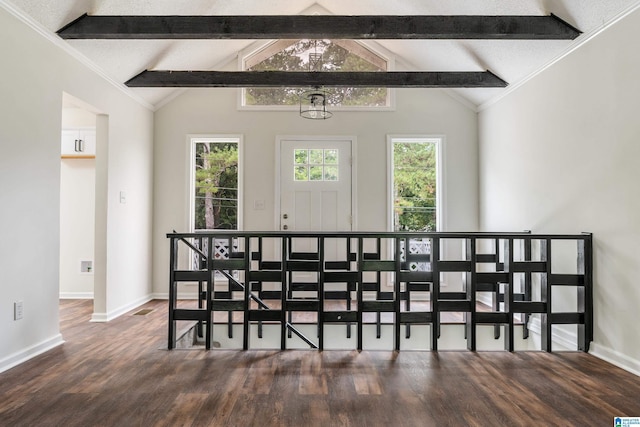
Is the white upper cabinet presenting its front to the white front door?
no

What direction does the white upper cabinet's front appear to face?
toward the camera

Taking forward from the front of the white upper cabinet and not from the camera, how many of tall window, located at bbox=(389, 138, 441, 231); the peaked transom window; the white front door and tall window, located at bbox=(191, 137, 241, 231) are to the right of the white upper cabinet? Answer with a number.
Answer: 0

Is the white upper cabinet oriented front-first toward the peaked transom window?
no

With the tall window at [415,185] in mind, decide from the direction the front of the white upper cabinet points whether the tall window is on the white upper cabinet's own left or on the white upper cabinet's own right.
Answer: on the white upper cabinet's own left

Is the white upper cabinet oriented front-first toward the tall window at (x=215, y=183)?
no
